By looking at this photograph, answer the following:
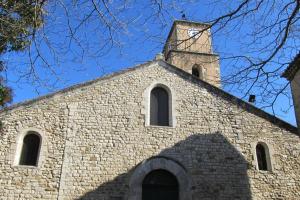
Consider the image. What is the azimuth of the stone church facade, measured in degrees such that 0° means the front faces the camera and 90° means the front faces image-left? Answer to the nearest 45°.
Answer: approximately 0°
